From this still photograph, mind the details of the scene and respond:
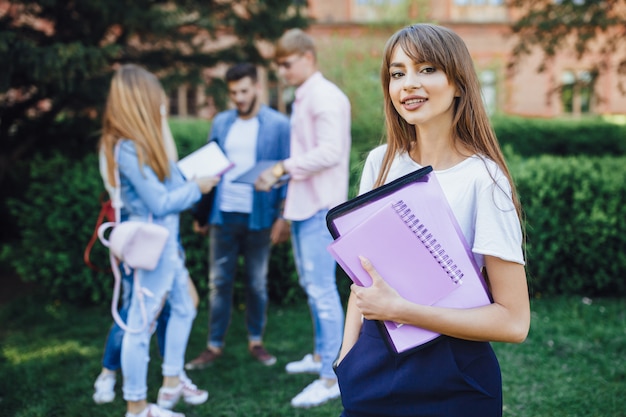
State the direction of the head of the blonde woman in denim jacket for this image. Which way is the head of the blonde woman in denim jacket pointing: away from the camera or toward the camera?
away from the camera

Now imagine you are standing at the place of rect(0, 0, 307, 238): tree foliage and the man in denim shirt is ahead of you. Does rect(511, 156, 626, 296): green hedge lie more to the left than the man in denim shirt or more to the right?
left

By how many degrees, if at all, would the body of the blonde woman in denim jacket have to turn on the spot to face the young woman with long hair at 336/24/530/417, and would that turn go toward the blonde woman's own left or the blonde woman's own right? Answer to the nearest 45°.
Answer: approximately 90° to the blonde woman's own right

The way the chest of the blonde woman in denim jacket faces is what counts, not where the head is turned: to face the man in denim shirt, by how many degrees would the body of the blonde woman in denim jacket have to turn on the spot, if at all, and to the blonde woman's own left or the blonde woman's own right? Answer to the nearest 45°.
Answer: approximately 45° to the blonde woman's own left

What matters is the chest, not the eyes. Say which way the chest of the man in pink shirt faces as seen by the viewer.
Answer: to the viewer's left

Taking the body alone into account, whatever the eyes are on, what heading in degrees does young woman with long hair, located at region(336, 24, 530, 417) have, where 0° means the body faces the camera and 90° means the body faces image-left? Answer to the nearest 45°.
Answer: approximately 45°

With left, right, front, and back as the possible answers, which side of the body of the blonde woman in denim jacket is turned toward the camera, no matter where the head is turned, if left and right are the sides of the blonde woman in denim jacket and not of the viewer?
right

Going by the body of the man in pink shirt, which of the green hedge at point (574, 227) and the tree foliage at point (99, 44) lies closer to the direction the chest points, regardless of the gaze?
the tree foliage

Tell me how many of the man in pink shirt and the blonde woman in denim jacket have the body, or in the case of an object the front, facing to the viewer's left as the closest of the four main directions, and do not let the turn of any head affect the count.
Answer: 1

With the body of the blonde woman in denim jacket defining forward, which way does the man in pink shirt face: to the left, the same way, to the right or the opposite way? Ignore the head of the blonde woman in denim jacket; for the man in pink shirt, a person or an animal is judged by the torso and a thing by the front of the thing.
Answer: the opposite way
